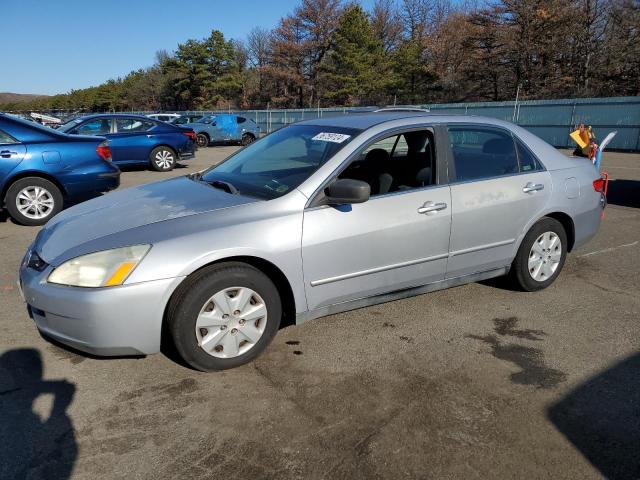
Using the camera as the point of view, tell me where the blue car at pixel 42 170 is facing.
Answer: facing to the left of the viewer

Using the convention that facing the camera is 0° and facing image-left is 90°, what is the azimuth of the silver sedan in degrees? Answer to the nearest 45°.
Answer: approximately 45°

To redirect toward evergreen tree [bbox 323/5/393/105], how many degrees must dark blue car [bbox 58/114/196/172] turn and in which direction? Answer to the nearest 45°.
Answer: approximately 135° to its right

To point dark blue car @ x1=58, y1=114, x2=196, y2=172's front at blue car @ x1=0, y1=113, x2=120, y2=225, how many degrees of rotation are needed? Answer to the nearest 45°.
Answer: approximately 90° to its left

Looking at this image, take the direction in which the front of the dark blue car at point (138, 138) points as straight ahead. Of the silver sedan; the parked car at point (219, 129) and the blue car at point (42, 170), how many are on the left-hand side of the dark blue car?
2

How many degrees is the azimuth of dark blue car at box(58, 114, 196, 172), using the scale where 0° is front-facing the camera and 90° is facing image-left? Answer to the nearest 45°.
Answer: approximately 90°

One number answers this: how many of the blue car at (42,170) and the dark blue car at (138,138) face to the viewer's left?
2

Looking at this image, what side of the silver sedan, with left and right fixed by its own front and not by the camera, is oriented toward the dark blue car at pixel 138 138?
right
